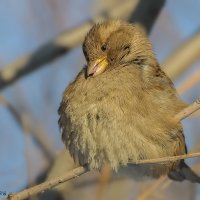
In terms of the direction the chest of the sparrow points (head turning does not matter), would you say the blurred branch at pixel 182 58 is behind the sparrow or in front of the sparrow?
behind

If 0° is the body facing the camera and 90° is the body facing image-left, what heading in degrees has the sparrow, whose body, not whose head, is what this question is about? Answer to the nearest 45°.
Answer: approximately 45°

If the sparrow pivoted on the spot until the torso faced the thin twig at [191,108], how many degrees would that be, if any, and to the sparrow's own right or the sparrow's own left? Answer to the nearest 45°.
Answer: approximately 90° to the sparrow's own left

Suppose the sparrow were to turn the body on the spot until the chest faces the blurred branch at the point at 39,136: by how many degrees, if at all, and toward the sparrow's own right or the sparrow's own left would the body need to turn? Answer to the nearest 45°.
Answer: approximately 90° to the sparrow's own right
